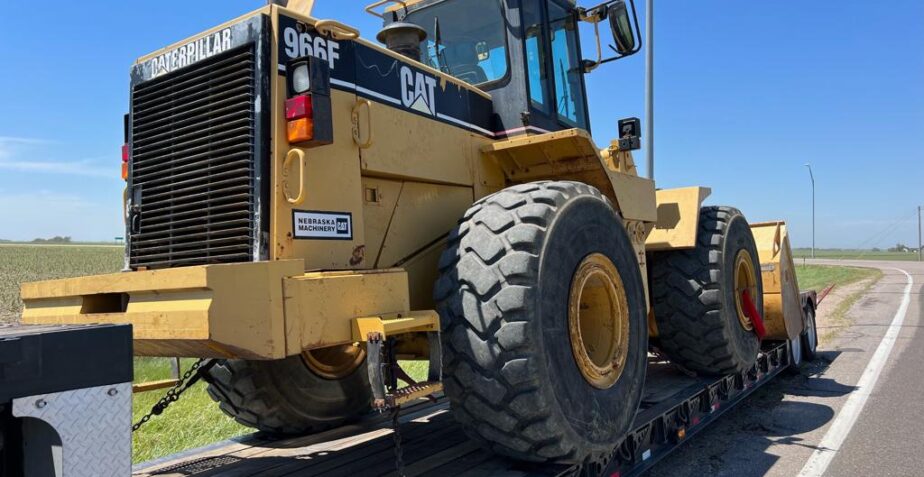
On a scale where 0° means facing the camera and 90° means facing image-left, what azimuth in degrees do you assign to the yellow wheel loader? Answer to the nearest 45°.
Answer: approximately 225°

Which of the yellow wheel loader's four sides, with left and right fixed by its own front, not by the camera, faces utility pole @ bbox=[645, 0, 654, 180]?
front
